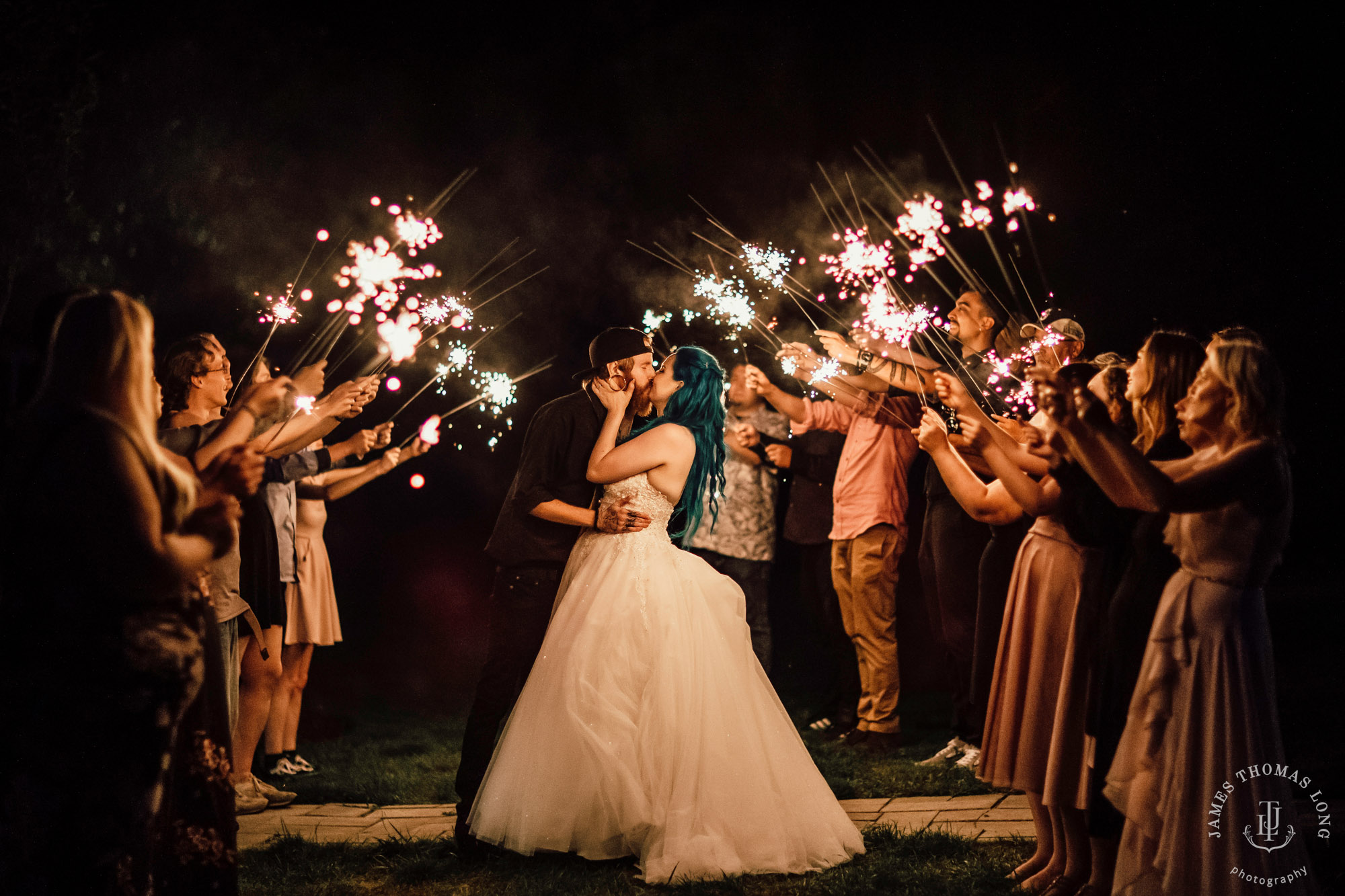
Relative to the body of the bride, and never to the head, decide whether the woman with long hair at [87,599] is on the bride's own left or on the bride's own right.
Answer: on the bride's own left

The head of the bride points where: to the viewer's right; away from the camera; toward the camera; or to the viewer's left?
to the viewer's left

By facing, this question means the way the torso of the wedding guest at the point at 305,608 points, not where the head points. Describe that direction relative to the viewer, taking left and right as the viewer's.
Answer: facing to the right of the viewer

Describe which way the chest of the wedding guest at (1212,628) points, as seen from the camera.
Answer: to the viewer's left

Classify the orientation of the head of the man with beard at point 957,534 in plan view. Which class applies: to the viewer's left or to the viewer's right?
to the viewer's left

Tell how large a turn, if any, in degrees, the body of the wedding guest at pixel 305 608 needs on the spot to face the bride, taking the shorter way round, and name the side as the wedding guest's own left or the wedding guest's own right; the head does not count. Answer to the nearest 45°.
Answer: approximately 45° to the wedding guest's own right

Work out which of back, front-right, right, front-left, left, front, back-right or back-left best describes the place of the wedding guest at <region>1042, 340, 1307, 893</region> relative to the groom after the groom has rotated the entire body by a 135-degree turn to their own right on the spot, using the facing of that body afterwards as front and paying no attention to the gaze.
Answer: left

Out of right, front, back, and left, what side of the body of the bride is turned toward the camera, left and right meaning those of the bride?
left

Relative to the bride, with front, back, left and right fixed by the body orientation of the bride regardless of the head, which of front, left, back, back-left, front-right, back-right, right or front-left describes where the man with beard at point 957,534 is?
back-right

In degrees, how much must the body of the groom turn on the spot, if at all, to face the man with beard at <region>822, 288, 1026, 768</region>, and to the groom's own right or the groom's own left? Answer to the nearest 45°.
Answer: approximately 45° to the groom's own left

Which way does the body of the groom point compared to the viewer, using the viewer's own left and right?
facing to the right of the viewer

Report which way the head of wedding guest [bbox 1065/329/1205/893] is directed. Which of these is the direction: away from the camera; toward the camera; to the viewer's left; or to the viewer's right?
to the viewer's left

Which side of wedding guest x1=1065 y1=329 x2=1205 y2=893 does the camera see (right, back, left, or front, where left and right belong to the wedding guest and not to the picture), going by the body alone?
left
